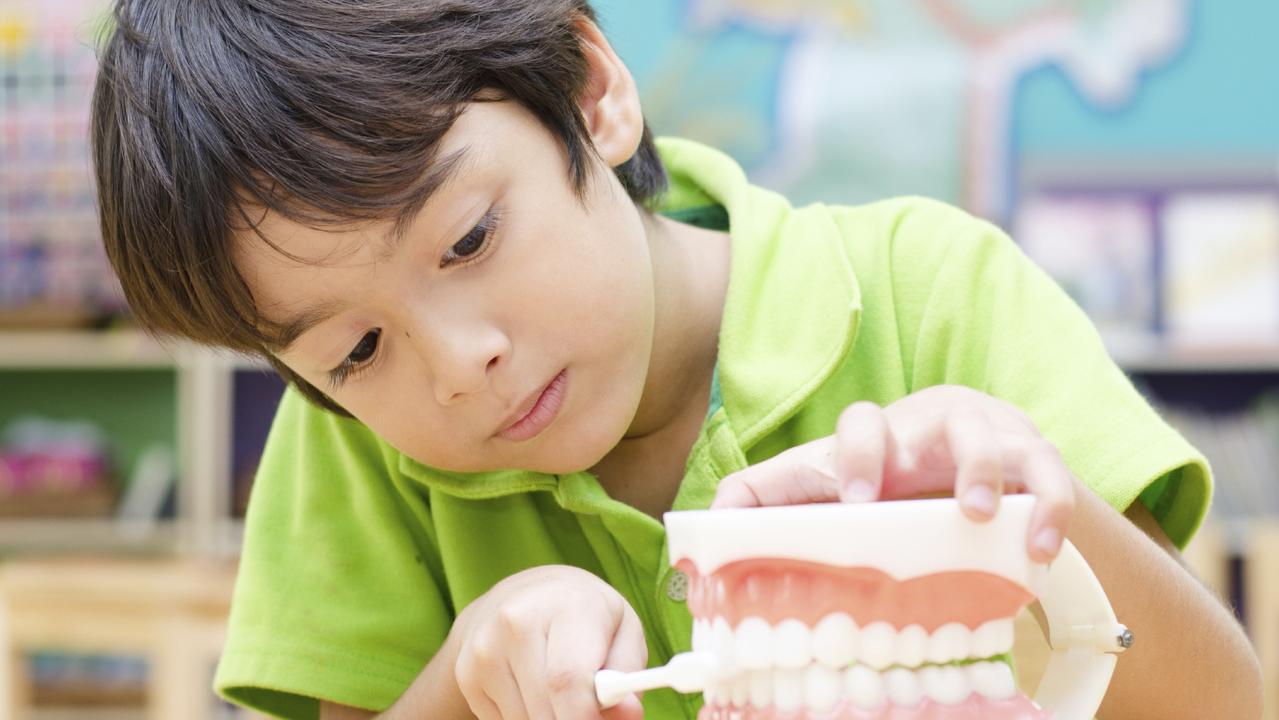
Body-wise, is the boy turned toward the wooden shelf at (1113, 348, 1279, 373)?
no

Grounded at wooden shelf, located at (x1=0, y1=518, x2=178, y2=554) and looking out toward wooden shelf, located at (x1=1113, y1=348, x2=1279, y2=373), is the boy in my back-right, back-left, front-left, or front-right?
front-right

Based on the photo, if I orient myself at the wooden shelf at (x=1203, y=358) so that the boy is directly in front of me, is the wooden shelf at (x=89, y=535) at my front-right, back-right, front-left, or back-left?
front-right

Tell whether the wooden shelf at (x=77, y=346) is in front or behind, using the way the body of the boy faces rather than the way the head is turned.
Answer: behind

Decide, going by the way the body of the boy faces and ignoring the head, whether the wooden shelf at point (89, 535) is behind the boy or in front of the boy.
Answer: behind

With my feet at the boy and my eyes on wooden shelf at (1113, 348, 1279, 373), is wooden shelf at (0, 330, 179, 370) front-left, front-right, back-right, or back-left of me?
front-left

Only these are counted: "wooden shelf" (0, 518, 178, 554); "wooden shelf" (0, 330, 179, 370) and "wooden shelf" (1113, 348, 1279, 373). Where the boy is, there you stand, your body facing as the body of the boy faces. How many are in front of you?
0

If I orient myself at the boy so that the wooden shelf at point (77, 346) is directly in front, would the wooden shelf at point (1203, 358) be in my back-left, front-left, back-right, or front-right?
front-right

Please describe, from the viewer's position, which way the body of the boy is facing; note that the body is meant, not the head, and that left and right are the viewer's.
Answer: facing the viewer
